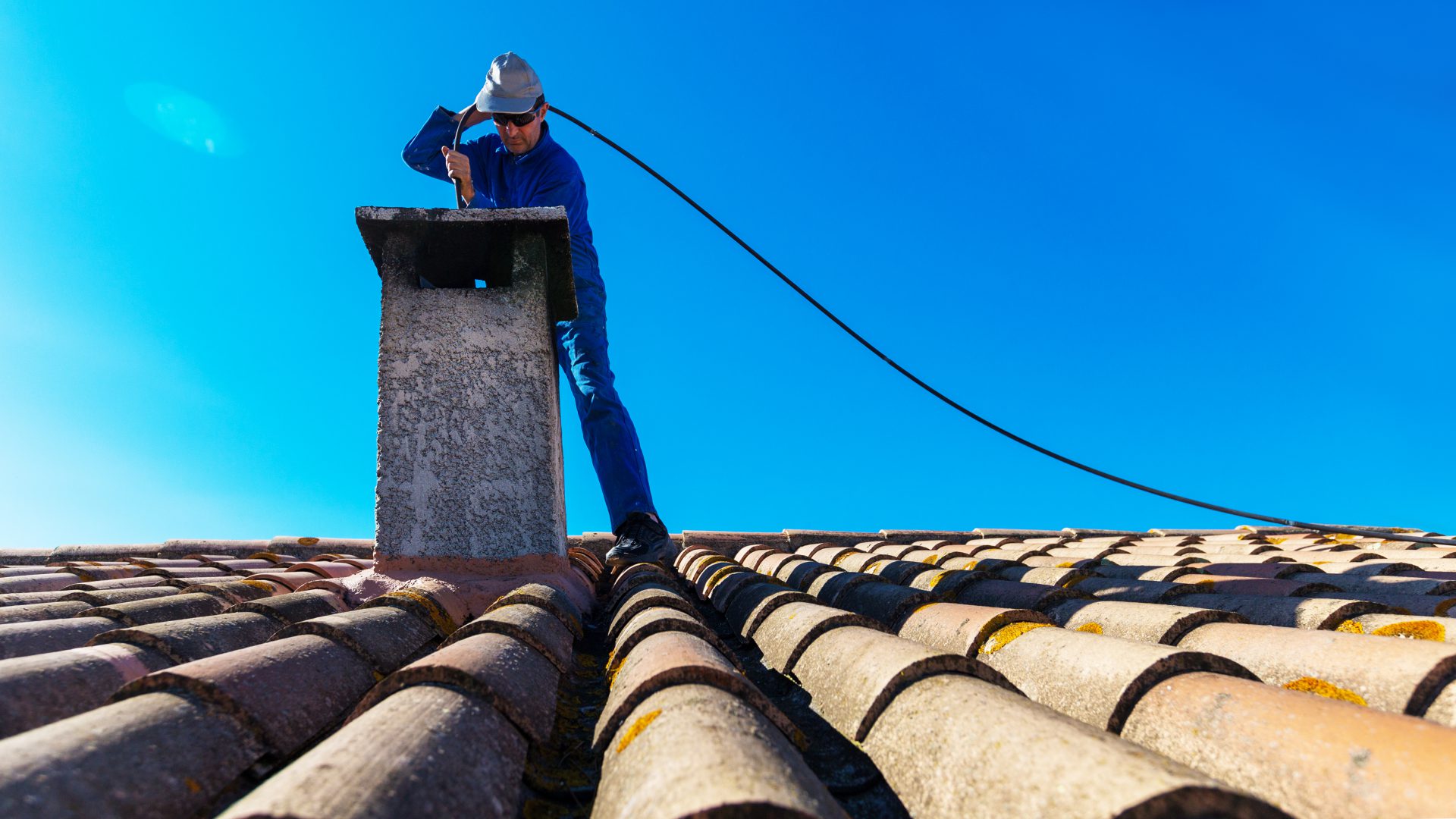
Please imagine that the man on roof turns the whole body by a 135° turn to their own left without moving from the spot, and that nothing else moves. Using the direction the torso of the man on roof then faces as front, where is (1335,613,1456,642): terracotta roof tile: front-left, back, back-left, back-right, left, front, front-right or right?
front-right

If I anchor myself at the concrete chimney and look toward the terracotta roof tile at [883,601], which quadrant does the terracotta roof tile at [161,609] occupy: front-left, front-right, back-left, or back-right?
front-right

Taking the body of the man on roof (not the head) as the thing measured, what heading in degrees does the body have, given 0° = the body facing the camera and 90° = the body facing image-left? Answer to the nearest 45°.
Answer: approximately 45°

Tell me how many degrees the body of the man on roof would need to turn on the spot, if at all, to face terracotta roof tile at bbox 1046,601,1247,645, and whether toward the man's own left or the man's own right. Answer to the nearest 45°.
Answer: approximately 90° to the man's own left

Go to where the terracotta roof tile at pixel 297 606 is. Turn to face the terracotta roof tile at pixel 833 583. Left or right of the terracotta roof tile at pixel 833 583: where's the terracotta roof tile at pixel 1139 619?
right

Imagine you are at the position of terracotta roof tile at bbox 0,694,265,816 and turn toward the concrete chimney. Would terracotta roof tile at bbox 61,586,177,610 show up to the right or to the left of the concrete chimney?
left

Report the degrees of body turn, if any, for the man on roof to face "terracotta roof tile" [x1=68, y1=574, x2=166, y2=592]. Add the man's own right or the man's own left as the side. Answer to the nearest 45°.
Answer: approximately 45° to the man's own right
